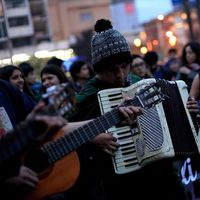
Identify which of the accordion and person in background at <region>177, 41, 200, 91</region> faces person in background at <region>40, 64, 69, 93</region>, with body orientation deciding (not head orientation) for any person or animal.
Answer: person in background at <region>177, 41, 200, 91</region>

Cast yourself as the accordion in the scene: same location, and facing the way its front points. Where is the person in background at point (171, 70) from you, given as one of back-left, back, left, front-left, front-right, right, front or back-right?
back

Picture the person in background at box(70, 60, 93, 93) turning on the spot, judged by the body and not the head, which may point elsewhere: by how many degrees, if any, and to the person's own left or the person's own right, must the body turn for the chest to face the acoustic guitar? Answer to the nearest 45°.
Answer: approximately 45° to the person's own right

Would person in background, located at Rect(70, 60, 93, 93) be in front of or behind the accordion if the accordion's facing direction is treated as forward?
behind

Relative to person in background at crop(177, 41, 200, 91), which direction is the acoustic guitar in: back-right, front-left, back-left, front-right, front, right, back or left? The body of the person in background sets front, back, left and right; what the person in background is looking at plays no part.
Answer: front-left

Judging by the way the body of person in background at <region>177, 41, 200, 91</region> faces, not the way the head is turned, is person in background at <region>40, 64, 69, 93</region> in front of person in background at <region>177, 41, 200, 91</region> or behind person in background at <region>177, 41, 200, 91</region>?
in front

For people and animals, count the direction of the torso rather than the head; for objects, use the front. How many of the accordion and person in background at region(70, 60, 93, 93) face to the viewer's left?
0

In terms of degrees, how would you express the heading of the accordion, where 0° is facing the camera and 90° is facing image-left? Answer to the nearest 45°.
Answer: approximately 0°

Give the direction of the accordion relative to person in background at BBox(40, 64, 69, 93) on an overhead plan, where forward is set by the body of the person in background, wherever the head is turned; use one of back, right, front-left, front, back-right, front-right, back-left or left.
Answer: front-left

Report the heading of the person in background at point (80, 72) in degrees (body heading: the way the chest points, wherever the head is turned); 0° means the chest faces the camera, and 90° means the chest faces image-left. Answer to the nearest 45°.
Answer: approximately 315°

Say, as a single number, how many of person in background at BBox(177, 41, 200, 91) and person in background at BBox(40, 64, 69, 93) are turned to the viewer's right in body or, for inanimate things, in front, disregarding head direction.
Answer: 0

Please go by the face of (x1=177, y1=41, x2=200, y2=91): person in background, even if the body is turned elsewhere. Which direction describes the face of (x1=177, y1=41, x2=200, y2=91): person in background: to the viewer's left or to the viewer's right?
to the viewer's left

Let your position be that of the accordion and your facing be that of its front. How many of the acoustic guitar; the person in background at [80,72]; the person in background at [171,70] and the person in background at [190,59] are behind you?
3
